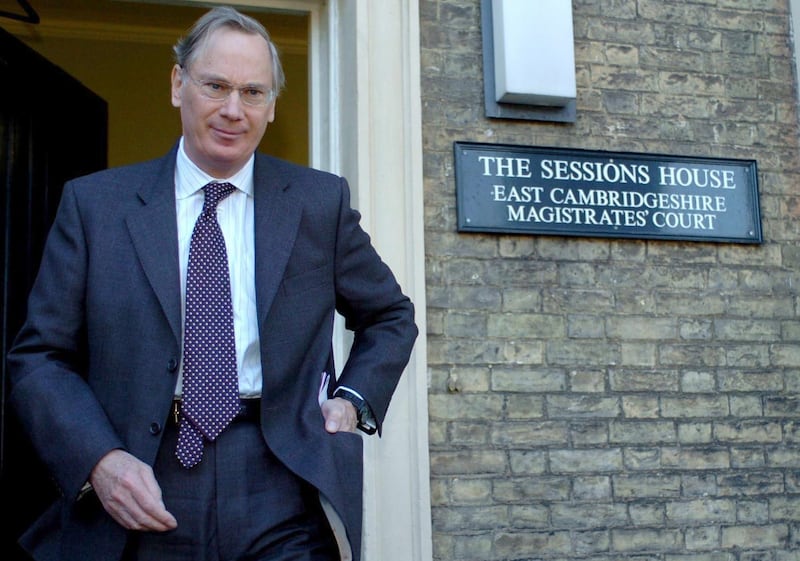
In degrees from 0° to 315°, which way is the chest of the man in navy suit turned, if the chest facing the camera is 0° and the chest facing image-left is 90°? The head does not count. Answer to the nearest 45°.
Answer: approximately 0°

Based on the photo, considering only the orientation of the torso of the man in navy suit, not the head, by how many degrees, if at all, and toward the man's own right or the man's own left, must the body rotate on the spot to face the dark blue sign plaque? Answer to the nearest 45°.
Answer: approximately 135° to the man's own left

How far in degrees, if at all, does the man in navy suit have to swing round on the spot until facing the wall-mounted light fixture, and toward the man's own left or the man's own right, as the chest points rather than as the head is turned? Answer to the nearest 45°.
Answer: approximately 135° to the man's own left

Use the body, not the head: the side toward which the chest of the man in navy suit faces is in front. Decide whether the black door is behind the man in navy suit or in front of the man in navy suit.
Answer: behind
